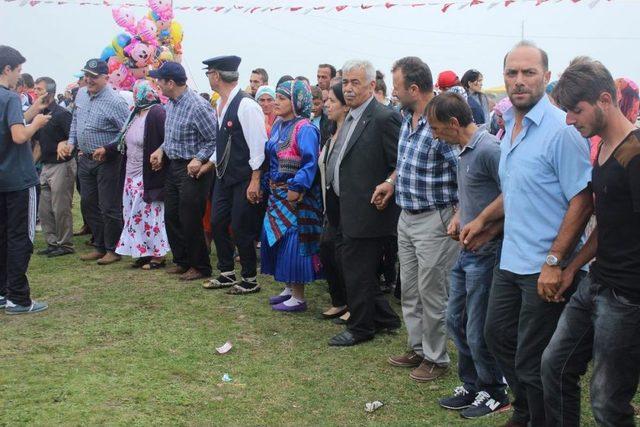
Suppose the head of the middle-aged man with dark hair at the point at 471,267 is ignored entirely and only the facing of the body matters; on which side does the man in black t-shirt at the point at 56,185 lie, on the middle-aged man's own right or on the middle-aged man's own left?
on the middle-aged man's own right

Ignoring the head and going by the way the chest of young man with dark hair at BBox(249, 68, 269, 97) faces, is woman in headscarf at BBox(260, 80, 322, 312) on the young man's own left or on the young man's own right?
on the young man's own left

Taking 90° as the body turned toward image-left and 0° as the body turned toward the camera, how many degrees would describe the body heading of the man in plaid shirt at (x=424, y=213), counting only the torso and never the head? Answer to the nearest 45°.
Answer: approximately 45°

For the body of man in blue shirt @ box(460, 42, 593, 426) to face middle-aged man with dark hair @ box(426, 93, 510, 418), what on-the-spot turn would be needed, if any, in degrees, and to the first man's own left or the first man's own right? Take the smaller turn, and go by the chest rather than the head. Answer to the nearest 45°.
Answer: approximately 90° to the first man's own right

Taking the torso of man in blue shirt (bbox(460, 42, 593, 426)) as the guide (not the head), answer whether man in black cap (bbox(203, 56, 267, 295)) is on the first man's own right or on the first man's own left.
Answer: on the first man's own right

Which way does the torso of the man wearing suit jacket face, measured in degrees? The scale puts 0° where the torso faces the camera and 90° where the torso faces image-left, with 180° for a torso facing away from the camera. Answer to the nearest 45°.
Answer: approximately 45°

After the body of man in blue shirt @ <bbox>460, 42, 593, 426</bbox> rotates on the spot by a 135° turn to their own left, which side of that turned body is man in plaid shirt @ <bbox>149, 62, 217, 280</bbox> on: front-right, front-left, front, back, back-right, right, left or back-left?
back-left
